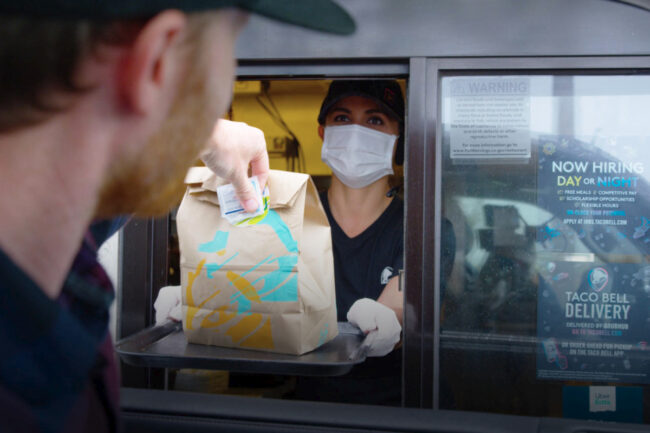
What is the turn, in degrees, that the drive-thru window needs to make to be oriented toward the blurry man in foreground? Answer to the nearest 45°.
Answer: approximately 45° to its right

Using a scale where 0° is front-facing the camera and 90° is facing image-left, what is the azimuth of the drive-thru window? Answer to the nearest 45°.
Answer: approximately 0°

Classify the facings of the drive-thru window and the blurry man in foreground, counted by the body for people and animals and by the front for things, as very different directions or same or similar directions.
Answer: very different directions

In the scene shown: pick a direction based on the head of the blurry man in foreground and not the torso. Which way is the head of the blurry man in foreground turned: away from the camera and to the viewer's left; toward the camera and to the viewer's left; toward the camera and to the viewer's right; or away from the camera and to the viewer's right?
away from the camera and to the viewer's right

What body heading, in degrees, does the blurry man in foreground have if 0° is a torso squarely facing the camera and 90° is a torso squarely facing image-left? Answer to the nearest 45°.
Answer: approximately 225°

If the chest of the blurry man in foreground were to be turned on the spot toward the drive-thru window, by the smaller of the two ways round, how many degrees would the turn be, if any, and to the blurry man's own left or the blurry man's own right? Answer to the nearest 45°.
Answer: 0° — they already face it

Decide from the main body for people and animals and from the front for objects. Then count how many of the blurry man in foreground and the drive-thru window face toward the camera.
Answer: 1
